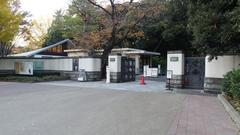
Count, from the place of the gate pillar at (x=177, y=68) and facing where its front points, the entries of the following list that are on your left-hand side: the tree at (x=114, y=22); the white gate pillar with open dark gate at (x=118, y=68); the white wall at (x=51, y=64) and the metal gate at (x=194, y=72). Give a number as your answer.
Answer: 1

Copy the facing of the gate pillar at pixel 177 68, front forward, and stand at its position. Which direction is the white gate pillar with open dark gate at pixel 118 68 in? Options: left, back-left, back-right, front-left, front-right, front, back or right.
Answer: back-right

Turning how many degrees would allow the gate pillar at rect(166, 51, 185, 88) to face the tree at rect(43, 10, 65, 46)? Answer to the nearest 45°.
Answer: approximately 135° to its right

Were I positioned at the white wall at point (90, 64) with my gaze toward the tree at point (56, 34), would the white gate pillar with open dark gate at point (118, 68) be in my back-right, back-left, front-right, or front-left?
back-right

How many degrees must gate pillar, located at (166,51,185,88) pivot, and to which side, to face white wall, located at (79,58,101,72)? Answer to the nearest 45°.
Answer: approximately 135° to its right

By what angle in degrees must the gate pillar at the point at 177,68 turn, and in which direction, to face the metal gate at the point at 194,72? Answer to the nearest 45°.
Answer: approximately 90° to its left

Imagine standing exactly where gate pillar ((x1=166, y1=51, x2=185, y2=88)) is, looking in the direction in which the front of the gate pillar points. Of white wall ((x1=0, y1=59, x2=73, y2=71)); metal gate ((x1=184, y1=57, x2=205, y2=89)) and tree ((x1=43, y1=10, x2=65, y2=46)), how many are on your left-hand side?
1

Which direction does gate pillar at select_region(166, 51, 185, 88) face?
toward the camera

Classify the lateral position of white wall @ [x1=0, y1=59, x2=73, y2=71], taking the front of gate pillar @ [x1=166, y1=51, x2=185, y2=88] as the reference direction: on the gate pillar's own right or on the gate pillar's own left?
on the gate pillar's own right

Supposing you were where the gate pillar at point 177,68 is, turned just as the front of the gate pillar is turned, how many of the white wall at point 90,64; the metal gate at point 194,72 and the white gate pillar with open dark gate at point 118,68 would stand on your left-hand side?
1

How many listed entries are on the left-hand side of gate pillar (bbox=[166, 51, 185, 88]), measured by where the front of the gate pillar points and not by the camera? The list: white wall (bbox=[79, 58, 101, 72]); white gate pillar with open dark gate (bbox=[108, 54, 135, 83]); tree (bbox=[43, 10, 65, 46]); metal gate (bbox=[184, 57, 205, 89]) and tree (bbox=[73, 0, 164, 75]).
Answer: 1

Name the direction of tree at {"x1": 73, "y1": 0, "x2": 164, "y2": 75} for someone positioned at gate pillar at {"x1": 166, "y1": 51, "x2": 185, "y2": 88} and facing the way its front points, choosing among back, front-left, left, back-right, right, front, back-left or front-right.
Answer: back-right
